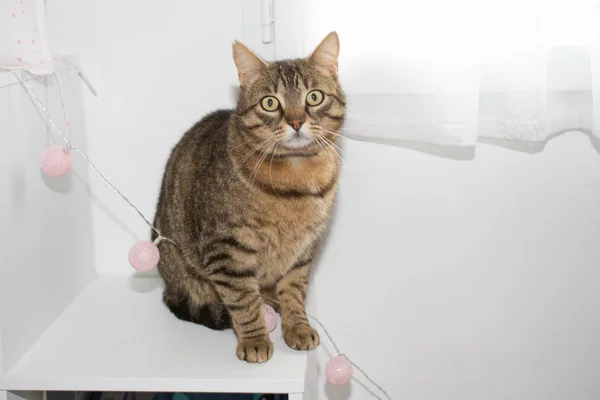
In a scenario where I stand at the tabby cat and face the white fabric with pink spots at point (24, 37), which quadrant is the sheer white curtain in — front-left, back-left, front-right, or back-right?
back-right

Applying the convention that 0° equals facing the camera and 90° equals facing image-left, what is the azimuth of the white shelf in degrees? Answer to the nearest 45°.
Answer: approximately 0°

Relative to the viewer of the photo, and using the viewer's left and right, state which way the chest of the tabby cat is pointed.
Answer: facing the viewer and to the right of the viewer

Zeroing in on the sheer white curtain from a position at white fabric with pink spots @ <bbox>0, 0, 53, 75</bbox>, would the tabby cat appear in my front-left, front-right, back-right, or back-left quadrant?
front-right

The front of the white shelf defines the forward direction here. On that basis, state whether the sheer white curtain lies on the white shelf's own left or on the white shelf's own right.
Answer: on the white shelf's own left
